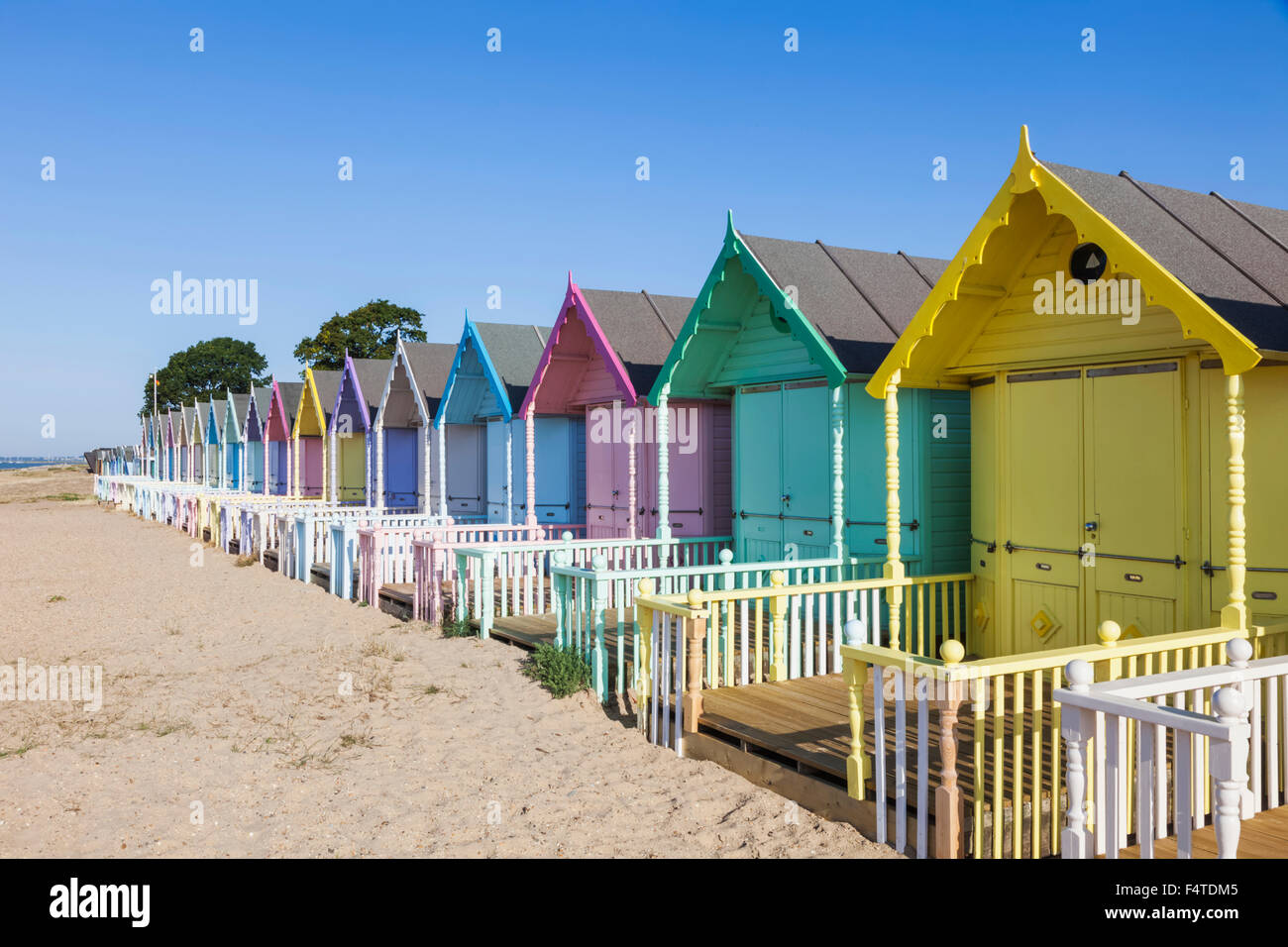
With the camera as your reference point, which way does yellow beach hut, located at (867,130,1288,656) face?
facing the viewer and to the left of the viewer

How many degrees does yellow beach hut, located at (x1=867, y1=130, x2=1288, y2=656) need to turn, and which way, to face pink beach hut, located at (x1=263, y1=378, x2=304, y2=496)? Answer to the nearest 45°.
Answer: approximately 90° to its right

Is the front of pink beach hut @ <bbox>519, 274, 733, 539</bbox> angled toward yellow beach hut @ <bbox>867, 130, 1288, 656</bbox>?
no

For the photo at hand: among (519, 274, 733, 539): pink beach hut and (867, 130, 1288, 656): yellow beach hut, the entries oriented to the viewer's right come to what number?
0

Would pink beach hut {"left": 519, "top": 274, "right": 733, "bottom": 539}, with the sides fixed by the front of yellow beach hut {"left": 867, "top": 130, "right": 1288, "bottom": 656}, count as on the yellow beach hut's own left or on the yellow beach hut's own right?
on the yellow beach hut's own right

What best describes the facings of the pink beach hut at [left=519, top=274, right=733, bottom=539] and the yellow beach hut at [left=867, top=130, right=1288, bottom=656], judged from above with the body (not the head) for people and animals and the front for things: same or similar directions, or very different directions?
same or similar directions

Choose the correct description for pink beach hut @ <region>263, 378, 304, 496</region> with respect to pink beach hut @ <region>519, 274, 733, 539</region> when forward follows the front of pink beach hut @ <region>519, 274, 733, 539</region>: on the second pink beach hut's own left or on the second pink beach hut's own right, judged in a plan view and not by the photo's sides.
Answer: on the second pink beach hut's own right
